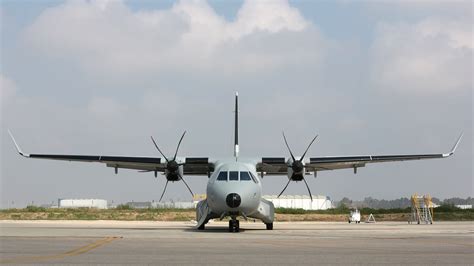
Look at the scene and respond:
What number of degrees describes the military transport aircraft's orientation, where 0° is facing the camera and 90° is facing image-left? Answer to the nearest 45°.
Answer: approximately 0°

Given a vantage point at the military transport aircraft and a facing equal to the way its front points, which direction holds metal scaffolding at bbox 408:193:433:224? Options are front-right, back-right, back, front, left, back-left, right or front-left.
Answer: back-left
